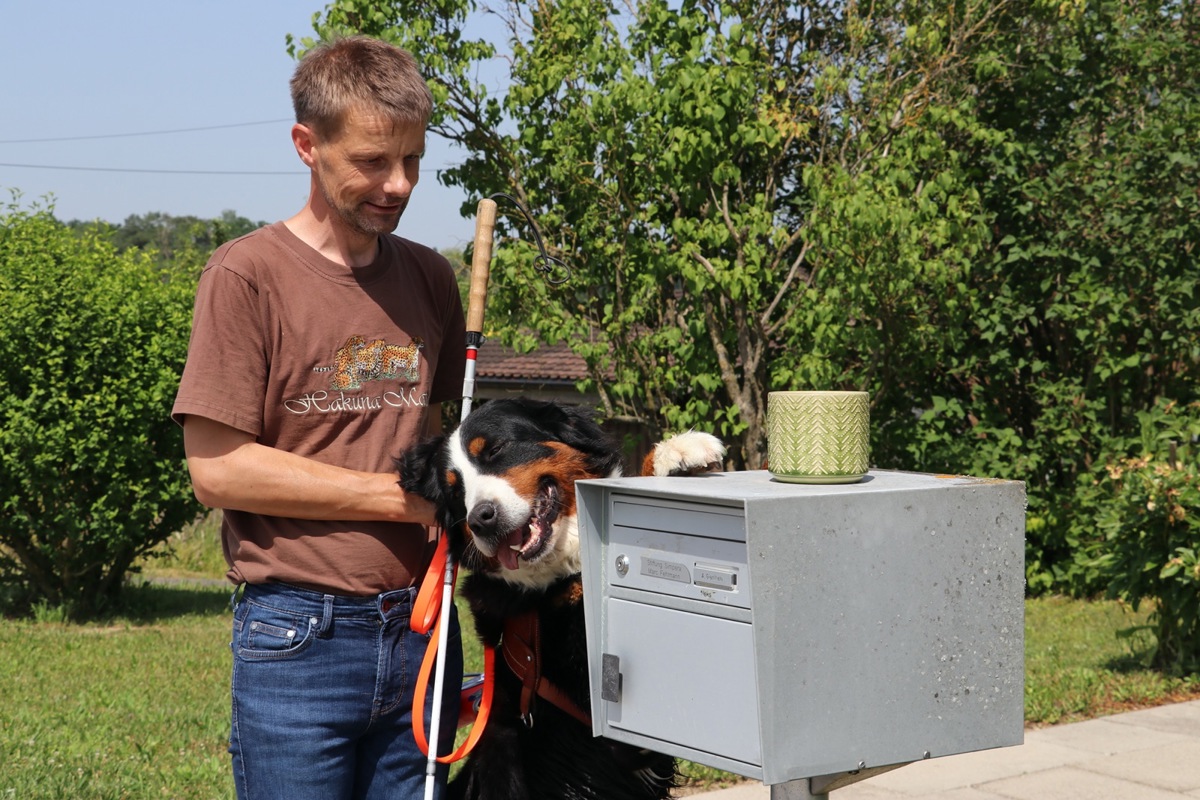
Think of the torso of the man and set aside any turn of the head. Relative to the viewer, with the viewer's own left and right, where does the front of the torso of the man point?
facing the viewer and to the right of the viewer

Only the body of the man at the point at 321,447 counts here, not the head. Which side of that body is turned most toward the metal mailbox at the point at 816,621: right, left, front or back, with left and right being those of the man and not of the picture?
front

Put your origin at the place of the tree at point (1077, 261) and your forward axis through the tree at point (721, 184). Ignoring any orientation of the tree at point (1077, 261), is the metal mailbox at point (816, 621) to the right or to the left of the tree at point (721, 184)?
left

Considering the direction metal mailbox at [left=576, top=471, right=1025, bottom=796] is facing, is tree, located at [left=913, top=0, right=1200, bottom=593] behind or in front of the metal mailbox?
behind

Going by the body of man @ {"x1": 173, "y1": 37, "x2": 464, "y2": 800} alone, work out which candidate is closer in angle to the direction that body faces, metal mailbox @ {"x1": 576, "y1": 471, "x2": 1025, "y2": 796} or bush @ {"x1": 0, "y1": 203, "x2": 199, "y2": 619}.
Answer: the metal mailbox

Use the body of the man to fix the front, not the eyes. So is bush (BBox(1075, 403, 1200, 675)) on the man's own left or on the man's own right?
on the man's own left

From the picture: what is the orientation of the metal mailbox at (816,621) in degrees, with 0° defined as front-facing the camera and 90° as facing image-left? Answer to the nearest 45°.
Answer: approximately 45°

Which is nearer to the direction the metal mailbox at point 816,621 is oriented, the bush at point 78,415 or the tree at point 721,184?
the bush

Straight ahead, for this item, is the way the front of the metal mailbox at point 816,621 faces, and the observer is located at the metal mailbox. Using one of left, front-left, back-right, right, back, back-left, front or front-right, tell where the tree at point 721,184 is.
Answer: back-right

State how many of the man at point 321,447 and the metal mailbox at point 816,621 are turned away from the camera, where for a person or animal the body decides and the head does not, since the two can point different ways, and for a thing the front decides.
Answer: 0

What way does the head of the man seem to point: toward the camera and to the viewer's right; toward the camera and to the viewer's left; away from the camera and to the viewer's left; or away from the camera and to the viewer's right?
toward the camera and to the viewer's right

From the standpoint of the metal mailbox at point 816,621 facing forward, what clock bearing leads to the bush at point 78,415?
The bush is roughly at 3 o'clock from the metal mailbox.
